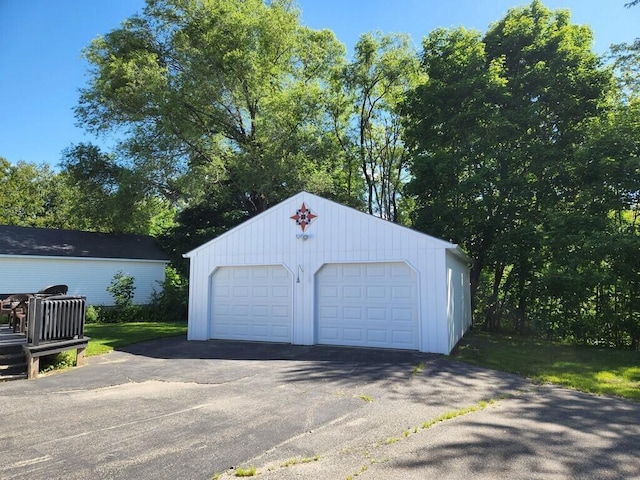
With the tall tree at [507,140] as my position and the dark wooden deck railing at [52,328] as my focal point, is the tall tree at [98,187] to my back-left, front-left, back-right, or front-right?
front-right

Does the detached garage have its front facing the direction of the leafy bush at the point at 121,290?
no

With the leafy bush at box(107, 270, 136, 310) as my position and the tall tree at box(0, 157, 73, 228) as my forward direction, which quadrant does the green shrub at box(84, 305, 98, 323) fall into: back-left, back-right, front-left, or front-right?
back-left

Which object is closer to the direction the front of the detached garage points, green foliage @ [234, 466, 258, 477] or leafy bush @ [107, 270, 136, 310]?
the green foliage

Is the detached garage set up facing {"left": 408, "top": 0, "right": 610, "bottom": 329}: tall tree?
no

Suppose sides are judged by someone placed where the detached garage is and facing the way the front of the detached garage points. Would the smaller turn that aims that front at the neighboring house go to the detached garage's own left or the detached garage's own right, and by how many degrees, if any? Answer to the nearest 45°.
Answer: approximately 135° to the detached garage's own right

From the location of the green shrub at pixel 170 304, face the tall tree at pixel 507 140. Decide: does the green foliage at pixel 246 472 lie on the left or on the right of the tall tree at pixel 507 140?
right

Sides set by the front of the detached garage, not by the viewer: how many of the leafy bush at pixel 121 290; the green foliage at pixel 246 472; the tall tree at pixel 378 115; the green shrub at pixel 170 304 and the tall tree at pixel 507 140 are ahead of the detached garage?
1

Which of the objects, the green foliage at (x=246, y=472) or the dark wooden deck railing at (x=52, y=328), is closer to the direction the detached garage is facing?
the green foliage

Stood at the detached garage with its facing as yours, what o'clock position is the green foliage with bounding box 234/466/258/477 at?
The green foliage is roughly at 12 o'clock from the detached garage.

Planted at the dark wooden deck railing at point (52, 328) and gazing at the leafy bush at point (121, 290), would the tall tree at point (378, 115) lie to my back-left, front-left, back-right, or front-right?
front-right

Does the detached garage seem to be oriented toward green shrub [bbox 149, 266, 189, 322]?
no

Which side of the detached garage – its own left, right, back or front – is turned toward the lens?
front

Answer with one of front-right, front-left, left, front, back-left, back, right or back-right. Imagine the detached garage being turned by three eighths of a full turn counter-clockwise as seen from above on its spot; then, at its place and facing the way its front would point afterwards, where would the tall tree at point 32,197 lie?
left
